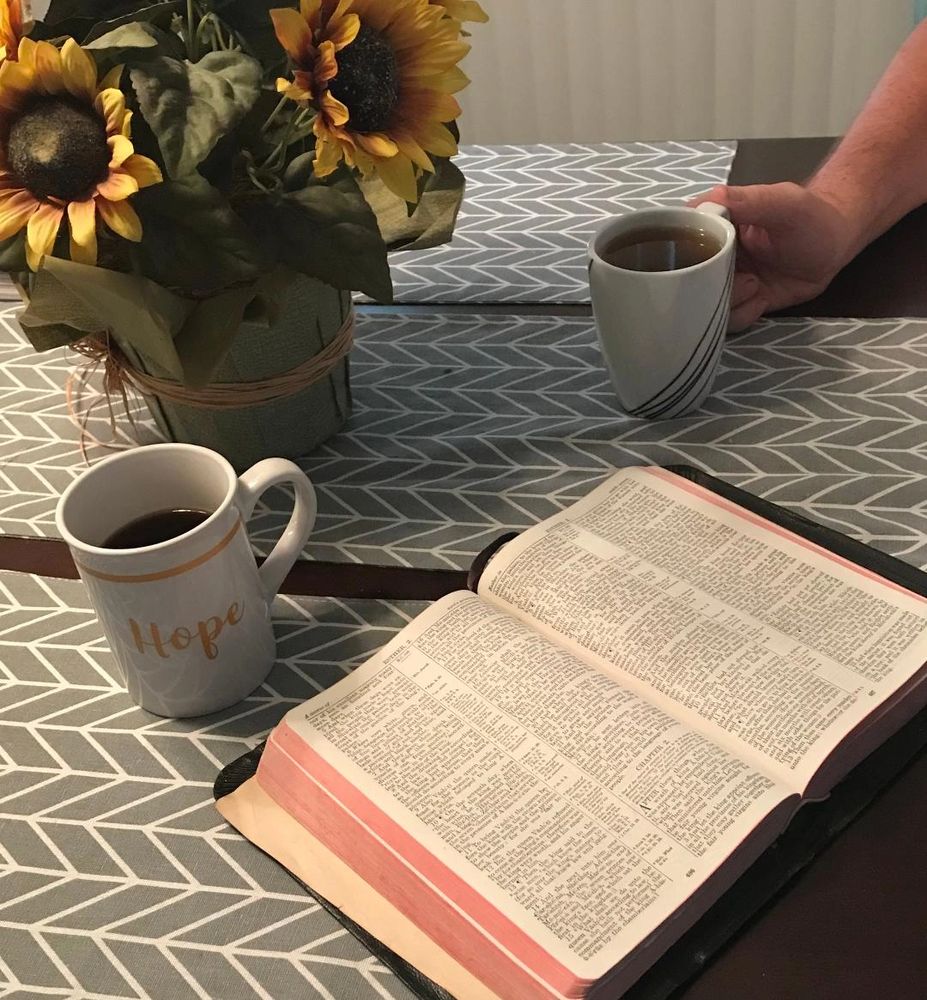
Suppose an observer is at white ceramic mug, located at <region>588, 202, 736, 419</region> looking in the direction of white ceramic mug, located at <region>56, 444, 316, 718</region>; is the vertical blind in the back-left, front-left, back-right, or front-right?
back-right

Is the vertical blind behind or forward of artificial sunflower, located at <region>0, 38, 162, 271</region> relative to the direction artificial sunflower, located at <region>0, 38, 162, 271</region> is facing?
behind

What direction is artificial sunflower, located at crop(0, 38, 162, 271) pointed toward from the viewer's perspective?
toward the camera
